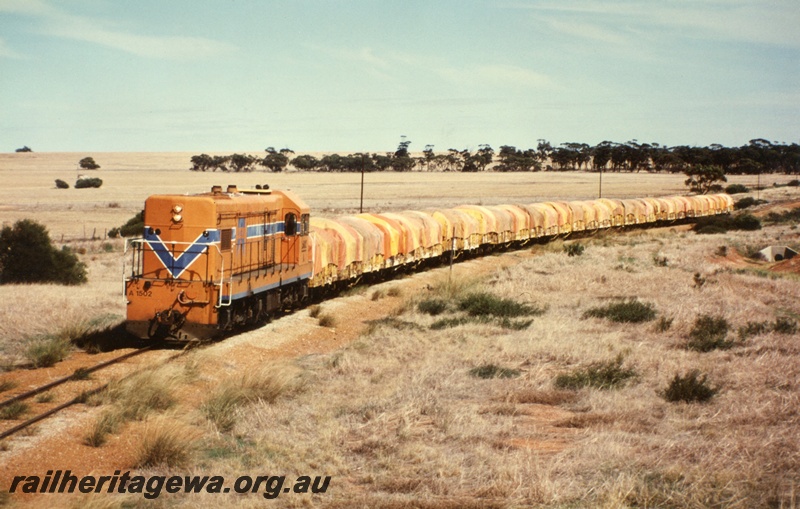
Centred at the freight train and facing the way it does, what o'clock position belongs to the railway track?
The railway track is roughly at 11 o'clock from the freight train.

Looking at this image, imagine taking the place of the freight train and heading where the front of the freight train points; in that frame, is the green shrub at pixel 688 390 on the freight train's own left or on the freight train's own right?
on the freight train's own left

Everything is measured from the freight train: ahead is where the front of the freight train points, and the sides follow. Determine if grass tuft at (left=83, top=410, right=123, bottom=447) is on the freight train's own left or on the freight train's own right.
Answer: on the freight train's own left

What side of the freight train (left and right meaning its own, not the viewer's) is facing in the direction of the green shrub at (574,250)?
back

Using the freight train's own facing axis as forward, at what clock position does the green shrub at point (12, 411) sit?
The green shrub is roughly at 11 o'clock from the freight train.

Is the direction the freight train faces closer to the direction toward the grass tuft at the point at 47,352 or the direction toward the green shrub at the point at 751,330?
the grass tuft

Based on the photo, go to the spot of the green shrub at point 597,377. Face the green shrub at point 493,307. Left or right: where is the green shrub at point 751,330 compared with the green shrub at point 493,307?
right

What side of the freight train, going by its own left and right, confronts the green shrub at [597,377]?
left

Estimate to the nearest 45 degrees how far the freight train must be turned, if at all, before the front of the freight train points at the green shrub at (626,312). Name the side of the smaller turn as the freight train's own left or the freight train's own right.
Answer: approximately 135° to the freight train's own left

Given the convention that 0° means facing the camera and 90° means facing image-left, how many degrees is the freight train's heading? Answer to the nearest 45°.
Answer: approximately 45°
